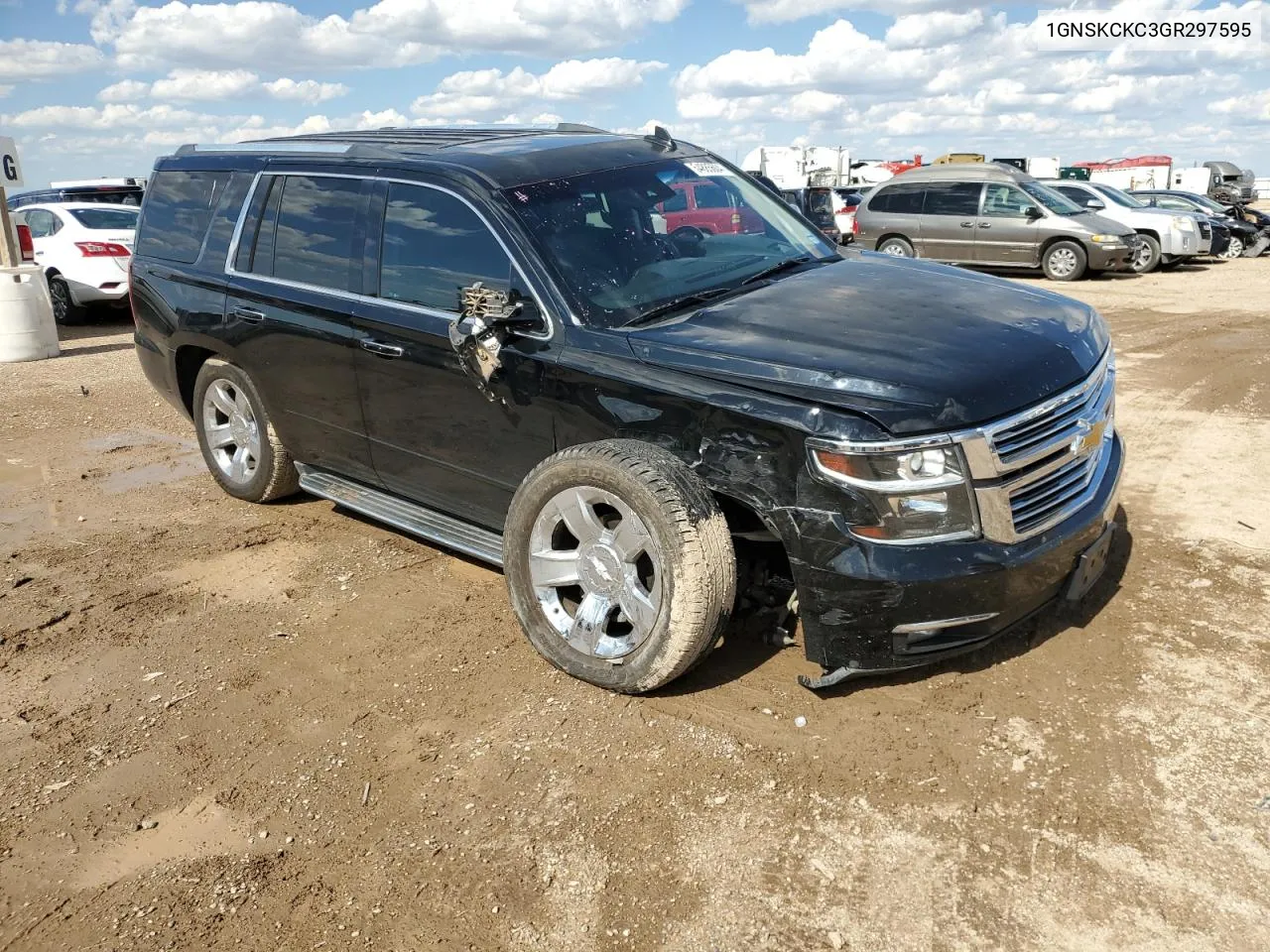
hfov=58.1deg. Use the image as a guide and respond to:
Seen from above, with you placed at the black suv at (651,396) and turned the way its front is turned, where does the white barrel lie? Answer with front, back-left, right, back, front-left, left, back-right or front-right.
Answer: back

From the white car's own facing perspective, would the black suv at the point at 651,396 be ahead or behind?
behind

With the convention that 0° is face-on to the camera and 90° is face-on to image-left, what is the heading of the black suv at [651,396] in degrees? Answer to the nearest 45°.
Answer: approximately 315°

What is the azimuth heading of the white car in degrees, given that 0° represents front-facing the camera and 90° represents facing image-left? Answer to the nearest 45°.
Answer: approximately 135°

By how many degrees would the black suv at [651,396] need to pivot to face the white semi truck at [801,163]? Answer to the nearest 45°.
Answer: approximately 135° to its left

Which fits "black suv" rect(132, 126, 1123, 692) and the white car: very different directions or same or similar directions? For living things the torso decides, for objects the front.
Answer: very different directions

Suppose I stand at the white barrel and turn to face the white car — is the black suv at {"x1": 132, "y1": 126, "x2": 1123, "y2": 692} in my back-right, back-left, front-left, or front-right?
back-right

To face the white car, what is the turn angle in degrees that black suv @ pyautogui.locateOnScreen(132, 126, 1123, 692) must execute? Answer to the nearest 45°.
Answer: approximately 180°
